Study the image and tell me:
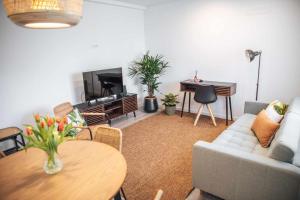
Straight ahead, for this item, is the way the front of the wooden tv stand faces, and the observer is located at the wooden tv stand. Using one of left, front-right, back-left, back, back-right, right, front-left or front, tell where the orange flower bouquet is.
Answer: front-right

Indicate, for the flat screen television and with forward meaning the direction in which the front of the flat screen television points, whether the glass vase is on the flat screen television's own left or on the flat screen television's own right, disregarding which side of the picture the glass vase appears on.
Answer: on the flat screen television's own right

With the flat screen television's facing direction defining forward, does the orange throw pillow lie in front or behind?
in front

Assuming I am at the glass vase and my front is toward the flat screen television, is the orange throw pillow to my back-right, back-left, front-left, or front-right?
front-right

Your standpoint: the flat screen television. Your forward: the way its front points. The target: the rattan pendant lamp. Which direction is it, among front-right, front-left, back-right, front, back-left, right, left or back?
front-right

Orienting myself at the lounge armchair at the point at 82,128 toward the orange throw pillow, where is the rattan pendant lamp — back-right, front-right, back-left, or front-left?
front-right

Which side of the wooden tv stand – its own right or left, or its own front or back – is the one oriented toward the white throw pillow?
front

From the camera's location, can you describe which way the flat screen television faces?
facing the viewer and to the right of the viewer

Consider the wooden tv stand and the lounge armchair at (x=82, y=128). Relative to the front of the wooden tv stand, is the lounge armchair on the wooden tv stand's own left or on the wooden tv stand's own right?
on the wooden tv stand's own right

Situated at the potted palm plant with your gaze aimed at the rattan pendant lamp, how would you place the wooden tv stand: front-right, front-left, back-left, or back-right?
front-right

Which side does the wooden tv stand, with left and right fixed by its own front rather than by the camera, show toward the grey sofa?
front

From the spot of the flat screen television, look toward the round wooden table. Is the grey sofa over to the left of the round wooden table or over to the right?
left

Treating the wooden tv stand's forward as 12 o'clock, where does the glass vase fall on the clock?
The glass vase is roughly at 2 o'clock from the wooden tv stand.

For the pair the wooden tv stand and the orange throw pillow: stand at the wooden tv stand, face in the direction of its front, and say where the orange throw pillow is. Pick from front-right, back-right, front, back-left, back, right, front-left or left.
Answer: front
